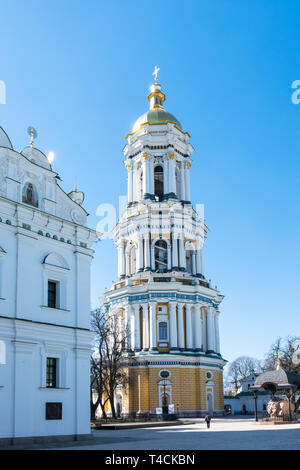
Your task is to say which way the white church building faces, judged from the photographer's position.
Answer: facing the viewer and to the right of the viewer
